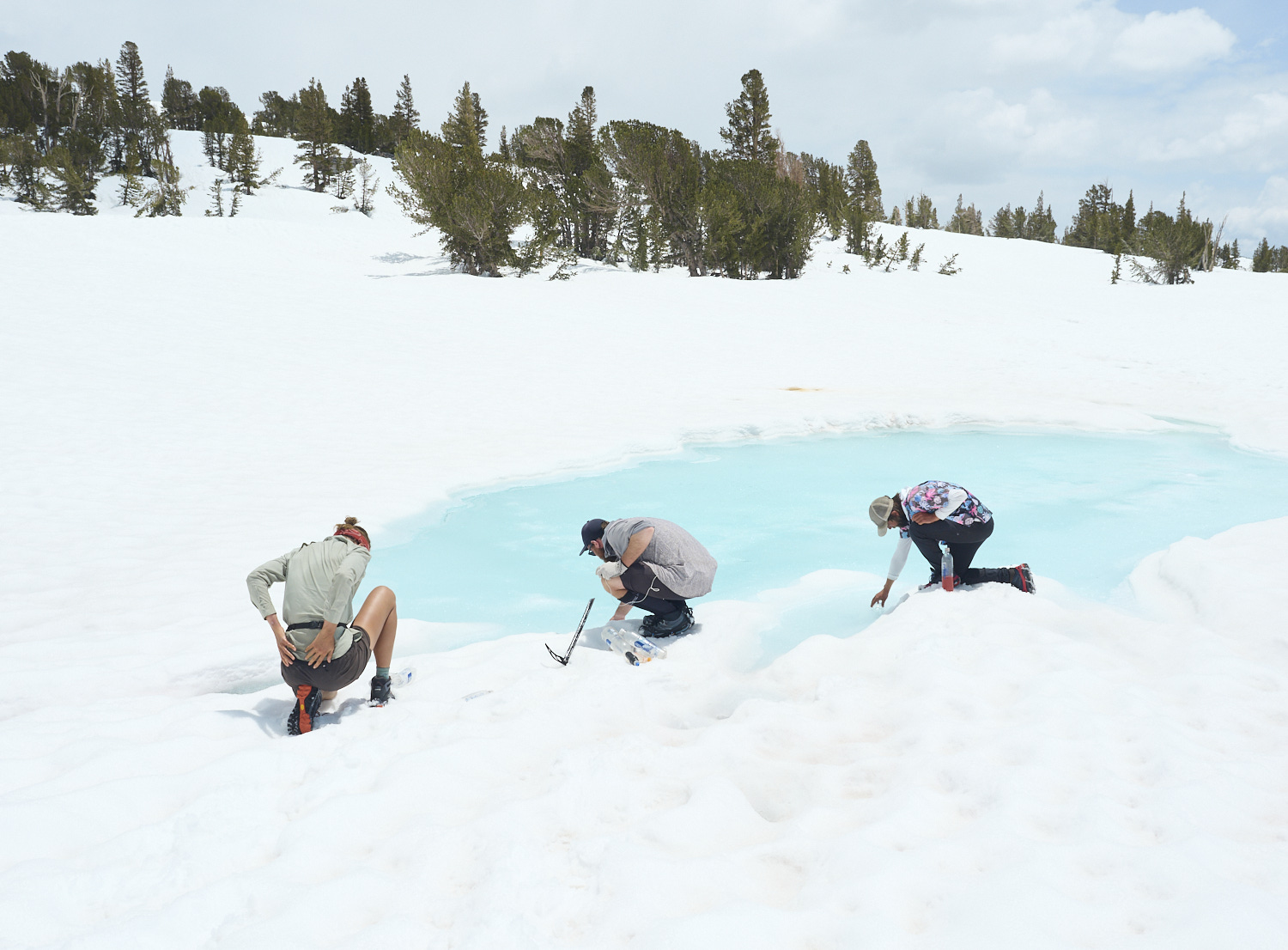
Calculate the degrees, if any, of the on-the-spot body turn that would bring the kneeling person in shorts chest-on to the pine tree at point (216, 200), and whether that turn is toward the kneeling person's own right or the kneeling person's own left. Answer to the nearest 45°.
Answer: approximately 45° to the kneeling person's own left

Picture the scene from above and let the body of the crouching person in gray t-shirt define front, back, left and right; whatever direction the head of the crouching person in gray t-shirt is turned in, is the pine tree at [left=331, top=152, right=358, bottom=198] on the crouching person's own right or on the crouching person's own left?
on the crouching person's own right

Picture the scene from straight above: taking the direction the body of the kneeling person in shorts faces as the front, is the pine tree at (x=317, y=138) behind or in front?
in front

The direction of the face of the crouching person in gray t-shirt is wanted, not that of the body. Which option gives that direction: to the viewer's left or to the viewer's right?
to the viewer's left

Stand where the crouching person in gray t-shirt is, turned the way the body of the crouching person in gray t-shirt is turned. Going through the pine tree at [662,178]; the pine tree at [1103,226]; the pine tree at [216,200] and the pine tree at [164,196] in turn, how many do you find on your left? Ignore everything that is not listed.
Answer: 0

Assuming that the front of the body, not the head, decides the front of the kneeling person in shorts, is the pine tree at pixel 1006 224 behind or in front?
in front

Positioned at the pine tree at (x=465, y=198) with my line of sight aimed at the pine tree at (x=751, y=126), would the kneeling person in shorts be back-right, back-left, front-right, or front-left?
back-right

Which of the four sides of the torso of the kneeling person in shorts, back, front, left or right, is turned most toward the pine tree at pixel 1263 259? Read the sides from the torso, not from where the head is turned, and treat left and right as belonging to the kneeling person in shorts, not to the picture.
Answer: front

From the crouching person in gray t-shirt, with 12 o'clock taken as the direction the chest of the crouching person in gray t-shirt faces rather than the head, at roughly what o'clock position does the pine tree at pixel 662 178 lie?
The pine tree is roughly at 3 o'clock from the crouching person in gray t-shirt.

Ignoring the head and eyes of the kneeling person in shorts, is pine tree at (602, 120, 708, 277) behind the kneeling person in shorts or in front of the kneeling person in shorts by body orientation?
in front

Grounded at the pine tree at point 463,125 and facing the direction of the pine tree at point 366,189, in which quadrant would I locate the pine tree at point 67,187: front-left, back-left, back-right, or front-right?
front-left

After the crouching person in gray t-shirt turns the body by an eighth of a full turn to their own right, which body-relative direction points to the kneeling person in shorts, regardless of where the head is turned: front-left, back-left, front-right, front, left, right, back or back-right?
left

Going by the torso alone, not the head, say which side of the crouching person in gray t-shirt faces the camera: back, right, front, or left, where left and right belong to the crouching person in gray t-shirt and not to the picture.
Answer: left

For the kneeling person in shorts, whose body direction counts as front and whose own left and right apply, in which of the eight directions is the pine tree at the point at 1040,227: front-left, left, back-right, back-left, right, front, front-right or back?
front

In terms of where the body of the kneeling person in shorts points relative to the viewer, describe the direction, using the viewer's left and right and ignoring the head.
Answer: facing away from the viewer and to the right of the viewer

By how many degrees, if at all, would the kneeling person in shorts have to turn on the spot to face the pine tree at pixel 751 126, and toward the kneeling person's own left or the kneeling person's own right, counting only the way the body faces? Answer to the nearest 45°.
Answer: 0° — they already face it

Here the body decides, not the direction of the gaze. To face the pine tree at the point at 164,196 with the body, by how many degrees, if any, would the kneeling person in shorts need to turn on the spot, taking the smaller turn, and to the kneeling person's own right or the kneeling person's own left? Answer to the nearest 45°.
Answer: approximately 45° to the kneeling person's own left
